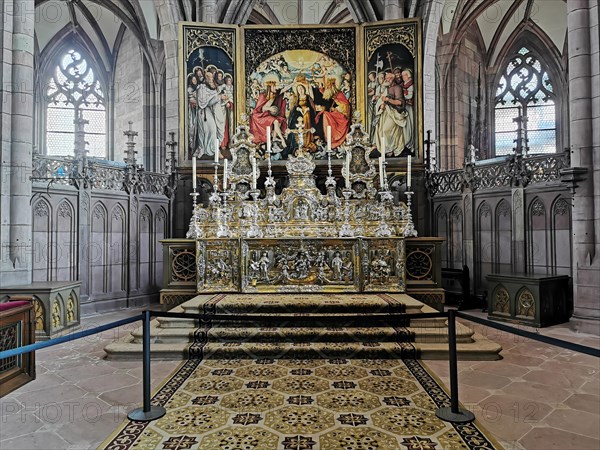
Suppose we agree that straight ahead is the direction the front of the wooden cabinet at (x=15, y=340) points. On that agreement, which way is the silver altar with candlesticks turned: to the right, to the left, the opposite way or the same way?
to the right

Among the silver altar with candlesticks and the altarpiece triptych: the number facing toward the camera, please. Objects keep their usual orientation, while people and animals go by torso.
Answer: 2

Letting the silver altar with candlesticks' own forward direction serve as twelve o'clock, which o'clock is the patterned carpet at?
The patterned carpet is roughly at 12 o'clock from the silver altar with candlesticks.

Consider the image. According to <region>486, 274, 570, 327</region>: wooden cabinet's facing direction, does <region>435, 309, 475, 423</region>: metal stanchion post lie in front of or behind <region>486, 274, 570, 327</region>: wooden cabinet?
in front

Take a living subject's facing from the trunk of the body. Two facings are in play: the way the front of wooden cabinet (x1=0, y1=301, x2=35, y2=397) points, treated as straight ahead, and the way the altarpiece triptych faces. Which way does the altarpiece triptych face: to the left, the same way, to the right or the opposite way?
to the right

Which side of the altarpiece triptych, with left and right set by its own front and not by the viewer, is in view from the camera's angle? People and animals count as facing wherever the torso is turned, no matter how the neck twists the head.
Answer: front

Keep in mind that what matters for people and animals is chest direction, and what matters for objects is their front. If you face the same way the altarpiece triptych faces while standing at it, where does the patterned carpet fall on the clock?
The patterned carpet is roughly at 12 o'clock from the altarpiece triptych.

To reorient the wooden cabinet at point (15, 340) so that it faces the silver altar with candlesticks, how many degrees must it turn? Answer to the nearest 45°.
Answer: approximately 45° to its left

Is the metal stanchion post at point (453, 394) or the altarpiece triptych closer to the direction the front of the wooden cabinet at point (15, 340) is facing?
the metal stanchion post

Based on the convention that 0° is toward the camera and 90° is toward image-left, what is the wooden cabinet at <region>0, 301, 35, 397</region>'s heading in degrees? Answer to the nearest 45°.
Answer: approximately 315°

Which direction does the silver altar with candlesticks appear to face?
toward the camera

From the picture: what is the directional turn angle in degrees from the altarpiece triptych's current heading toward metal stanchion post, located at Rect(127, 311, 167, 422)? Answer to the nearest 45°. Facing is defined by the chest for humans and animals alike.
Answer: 0° — it already faces it

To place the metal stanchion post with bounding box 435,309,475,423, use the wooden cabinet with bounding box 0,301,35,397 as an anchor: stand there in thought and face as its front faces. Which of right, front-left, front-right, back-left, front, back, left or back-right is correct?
front

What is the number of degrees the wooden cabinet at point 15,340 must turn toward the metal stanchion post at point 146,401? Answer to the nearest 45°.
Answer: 0° — it already faces it

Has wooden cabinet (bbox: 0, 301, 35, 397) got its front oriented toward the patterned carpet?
yes
